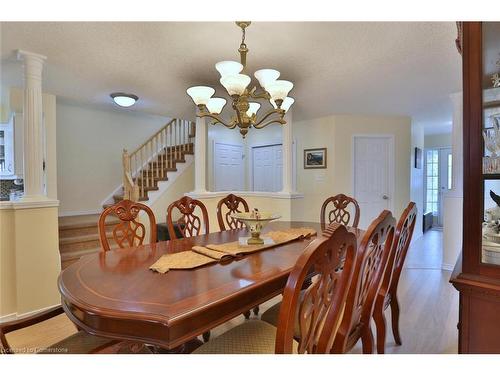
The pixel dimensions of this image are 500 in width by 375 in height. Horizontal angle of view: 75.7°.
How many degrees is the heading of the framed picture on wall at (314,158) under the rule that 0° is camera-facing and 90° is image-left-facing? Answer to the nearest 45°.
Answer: approximately 45°

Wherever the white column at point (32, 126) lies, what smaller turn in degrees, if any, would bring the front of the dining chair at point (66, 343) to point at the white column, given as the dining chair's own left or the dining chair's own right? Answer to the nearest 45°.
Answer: approximately 45° to the dining chair's own left

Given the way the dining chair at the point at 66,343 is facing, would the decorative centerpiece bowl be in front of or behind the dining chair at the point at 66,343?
in front

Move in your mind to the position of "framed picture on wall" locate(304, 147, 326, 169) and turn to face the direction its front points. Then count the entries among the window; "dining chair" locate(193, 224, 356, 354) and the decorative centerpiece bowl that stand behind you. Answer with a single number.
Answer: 1

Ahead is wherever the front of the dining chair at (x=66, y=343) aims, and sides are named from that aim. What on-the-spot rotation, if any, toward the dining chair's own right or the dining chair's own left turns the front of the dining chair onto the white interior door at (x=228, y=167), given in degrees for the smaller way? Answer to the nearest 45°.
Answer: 0° — it already faces it

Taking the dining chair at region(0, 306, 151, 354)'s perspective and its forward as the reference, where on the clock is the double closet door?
The double closet door is roughly at 12 o'clock from the dining chair.

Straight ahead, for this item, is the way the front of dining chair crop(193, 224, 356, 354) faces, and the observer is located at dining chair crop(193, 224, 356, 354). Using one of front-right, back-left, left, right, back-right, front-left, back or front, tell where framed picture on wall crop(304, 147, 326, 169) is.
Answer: front-right

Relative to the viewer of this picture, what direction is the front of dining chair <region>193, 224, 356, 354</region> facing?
facing away from the viewer and to the left of the viewer

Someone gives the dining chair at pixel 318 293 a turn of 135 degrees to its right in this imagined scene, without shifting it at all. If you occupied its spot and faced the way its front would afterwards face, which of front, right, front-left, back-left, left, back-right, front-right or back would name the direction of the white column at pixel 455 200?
front-left

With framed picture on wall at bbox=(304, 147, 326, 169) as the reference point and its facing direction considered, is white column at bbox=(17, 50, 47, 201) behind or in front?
in front
